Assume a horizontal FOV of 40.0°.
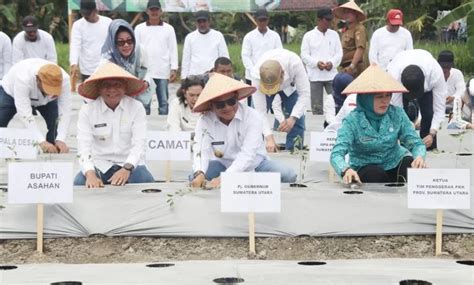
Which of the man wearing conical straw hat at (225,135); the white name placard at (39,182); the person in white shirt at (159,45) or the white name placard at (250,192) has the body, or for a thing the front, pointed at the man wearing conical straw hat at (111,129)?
the person in white shirt

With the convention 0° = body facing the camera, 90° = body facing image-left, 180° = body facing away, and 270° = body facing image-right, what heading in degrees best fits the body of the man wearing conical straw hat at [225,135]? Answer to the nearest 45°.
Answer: approximately 0°

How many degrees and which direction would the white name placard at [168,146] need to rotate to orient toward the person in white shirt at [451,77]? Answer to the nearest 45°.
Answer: approximately 135° to its left

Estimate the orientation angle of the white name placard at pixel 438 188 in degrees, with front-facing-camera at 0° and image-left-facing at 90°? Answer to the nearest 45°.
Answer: approximately 0°

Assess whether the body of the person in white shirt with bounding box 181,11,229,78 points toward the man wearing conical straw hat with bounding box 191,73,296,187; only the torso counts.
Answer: yes

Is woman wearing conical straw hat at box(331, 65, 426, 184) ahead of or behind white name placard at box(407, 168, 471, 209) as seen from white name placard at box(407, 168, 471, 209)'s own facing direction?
behind

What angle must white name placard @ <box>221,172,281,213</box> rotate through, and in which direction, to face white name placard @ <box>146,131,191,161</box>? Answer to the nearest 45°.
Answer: approximately 135° to its right

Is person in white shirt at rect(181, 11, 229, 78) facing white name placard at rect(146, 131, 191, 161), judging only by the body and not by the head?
yes
